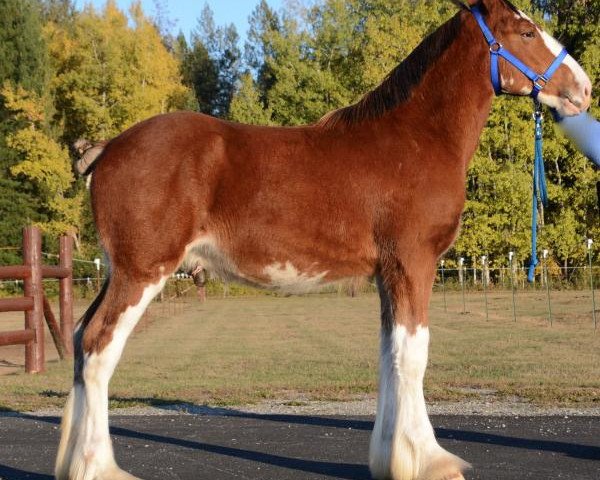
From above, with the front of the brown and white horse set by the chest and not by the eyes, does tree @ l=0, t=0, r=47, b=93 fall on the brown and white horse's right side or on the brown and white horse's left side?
on the brown and white horse's left side

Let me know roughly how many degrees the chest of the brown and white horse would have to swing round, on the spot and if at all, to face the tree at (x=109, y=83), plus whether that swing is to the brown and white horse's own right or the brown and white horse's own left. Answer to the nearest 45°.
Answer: approximately 90° to the brown and white horse's own left

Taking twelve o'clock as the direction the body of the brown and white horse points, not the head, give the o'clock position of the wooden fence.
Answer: The wooden fence is roughly at 8 o'clock from the brown and white horse.

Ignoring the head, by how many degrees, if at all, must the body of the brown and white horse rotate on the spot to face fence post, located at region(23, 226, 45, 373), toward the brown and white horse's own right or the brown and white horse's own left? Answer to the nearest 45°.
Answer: approximately 135° to the brown and white horse's own left

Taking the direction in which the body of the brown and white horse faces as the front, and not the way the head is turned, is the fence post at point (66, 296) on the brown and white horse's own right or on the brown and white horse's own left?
on the brown and white horse's own left

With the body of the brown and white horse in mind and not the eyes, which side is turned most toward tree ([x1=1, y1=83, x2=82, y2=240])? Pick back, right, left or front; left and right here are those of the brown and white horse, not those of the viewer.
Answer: left

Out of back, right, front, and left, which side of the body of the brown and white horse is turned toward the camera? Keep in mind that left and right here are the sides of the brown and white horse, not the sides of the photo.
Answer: right

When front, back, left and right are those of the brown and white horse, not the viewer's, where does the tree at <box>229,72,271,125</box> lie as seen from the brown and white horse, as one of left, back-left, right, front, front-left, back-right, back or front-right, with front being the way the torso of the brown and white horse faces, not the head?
left
